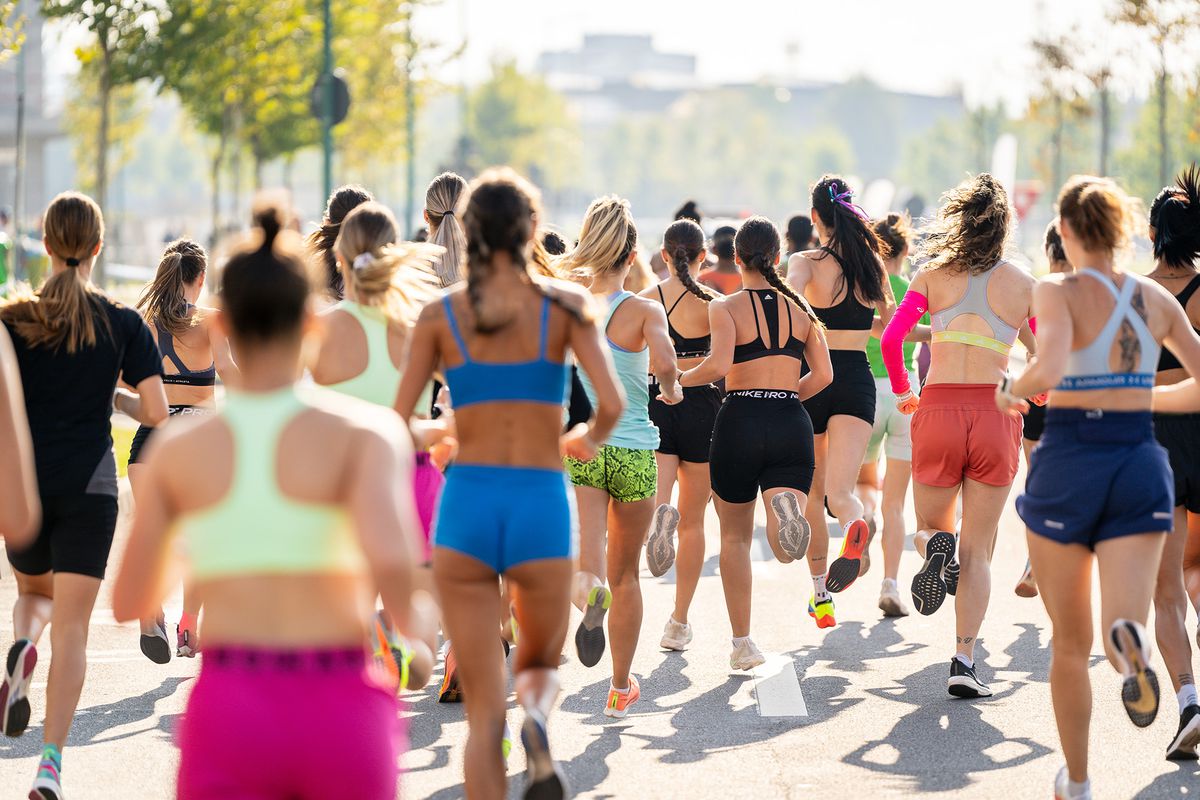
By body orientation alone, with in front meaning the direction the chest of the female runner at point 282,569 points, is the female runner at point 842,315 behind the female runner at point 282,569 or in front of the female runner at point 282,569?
in front

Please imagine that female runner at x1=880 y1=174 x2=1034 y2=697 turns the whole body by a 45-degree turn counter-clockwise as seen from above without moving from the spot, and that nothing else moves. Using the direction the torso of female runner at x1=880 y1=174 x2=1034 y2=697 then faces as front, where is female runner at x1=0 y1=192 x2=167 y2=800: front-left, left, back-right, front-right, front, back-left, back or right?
left

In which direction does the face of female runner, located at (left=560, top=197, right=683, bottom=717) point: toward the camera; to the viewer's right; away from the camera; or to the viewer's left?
away from the camera

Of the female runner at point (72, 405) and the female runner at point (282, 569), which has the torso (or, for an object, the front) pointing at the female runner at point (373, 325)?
the female runner at point (282, 569)

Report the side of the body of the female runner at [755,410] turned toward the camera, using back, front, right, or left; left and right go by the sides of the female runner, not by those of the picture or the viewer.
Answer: back

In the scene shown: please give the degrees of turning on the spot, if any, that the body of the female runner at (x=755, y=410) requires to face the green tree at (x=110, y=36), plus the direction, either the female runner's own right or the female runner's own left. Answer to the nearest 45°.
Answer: approximately 45° to the female runner's own left

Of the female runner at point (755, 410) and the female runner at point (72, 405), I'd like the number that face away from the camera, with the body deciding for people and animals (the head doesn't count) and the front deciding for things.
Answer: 2

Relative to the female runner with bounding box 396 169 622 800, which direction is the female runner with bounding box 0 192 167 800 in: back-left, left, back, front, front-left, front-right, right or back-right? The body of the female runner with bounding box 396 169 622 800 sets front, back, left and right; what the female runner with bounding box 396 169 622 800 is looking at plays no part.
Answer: front-left

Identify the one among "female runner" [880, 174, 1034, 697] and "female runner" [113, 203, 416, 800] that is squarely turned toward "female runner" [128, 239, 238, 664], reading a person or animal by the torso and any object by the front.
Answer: "female runner" [113, 203, 416, 800]

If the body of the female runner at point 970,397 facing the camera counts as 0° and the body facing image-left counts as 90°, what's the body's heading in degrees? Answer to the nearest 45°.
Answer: approximately 180°

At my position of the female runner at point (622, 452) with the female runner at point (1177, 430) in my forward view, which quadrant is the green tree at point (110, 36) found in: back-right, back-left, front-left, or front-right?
back-left

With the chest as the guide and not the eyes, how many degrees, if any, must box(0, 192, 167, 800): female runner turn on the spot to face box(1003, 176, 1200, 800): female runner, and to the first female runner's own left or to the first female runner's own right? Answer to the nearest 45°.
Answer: approximately 135° to the first female runner's own right

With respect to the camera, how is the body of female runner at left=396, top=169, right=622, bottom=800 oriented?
away from the camera

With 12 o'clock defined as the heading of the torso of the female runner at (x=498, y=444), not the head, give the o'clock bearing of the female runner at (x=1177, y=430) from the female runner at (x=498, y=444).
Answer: the female runner at (x=1177, y=430) is roughly at 2 o'clock from the female runner at (x=498, y=444).

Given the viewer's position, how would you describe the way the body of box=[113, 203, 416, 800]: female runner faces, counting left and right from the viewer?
facing away from the viewer

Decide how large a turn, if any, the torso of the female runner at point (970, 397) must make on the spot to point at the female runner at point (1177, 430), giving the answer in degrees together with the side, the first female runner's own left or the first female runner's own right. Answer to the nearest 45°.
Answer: approximately 135° to the first female runner's own right
